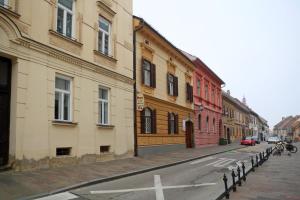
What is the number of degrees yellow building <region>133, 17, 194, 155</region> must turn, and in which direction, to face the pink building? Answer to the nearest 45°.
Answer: approximately 135° to its left

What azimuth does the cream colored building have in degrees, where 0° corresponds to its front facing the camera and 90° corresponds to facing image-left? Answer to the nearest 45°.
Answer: approximately 315°

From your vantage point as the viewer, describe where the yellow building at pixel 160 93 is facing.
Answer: facing the viewer and to the right of the viewer

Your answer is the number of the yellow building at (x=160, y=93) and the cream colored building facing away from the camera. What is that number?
0

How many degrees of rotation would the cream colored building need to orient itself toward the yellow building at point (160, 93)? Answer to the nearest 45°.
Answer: approximately 90° to its left

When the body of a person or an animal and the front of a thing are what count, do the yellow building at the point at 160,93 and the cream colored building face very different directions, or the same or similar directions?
same or similar directions

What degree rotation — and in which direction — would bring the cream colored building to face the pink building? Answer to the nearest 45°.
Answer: approximately 90° to its left
